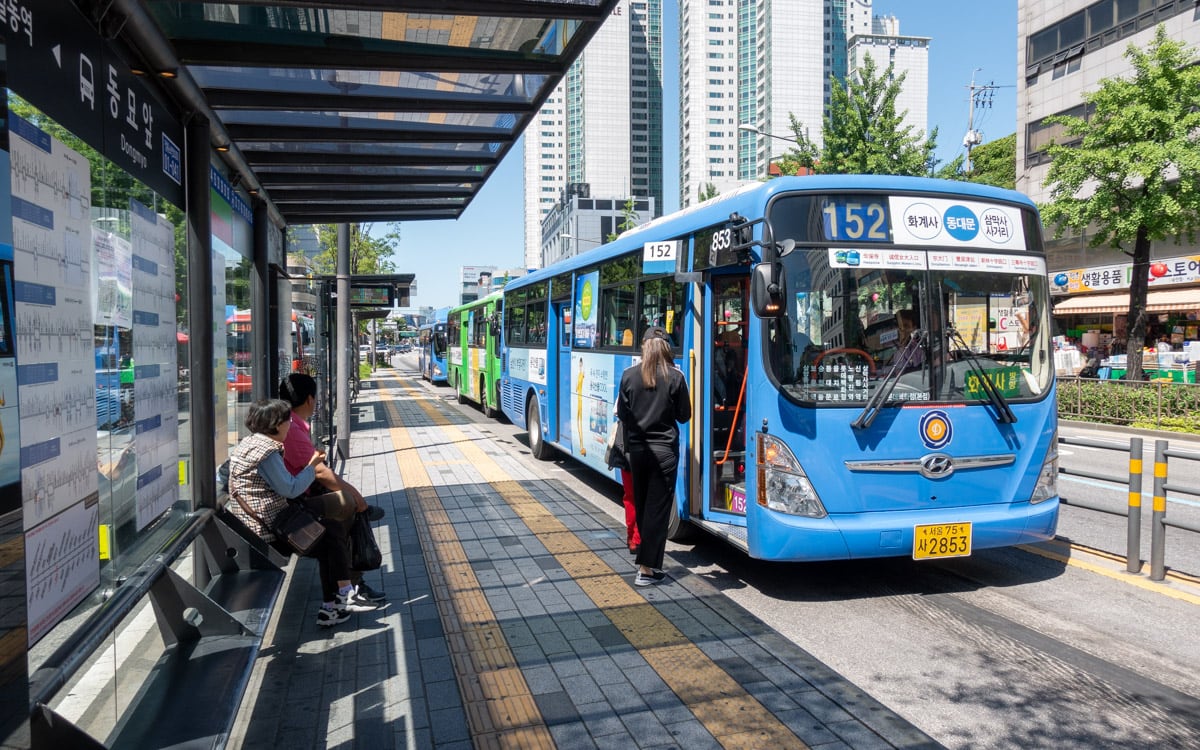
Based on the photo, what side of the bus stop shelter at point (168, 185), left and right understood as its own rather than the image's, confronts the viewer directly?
right

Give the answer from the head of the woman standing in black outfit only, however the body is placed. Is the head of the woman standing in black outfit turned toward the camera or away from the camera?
away from the camera

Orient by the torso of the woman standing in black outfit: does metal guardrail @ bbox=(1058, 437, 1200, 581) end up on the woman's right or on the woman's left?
on the woman's right

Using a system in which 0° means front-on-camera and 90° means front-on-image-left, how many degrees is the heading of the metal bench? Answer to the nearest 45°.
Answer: approximately 270°

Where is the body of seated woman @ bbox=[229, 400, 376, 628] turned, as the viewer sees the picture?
to the viewer's right

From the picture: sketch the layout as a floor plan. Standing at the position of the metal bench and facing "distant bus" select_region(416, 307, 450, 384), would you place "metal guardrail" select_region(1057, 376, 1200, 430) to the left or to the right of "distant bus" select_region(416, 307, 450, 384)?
right

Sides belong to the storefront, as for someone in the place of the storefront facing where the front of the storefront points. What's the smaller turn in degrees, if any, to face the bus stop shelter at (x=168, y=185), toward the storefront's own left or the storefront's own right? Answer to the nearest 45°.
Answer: approximately 45° to the storefront's own left

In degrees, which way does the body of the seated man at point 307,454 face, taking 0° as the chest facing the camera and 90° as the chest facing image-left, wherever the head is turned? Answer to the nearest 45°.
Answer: approximately 270°

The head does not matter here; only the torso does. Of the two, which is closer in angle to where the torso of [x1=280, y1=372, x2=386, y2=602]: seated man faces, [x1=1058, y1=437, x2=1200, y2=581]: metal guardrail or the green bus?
the metal guardrail

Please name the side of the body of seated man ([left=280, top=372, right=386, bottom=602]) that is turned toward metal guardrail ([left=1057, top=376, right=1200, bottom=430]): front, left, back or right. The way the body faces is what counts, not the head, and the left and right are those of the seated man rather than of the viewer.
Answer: front

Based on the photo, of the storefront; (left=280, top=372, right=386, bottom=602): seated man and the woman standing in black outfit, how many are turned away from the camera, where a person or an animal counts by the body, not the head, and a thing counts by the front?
1

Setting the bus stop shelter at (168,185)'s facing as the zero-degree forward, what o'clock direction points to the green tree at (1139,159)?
The green tree is roughly at 11 o'clock from the bus stop shelter.

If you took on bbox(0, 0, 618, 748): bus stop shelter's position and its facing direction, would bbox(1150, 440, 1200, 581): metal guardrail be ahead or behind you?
ahead

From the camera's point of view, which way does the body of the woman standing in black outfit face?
away from the camera

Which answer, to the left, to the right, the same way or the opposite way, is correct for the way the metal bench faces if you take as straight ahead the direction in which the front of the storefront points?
the opposite way

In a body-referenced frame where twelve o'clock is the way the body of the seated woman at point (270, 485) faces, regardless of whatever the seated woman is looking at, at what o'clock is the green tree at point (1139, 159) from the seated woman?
The green tree is roughly at 11 o'clock from the seated woman.

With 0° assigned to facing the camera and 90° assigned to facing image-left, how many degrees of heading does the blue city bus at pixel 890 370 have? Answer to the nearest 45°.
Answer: approximately 315°
